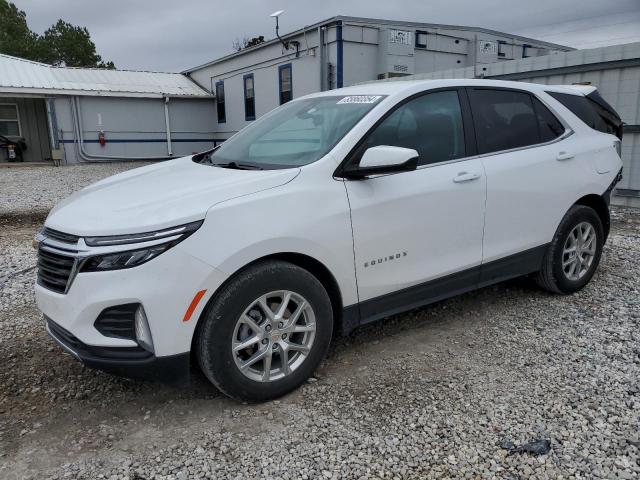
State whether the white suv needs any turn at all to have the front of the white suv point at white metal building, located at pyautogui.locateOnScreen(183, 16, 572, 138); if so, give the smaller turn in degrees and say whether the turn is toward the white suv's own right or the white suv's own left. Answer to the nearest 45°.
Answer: approximately 135° to the white suv's own right

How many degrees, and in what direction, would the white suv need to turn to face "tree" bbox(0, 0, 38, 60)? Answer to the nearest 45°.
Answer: approximately 90° to its right

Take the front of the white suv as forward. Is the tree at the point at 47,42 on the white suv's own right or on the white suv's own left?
on the white suv's own right

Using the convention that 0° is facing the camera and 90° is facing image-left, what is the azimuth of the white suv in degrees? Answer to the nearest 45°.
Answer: approximately 45°

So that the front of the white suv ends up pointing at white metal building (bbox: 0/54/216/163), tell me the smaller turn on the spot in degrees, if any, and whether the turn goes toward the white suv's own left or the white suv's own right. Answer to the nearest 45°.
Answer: approximately 90° to the white suv's own right

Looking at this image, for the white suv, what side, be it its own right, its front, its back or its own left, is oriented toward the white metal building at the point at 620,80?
back
